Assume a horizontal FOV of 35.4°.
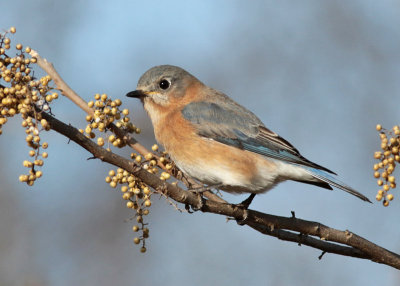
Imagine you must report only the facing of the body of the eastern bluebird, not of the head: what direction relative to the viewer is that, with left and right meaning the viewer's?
facing to the left of the viewer
